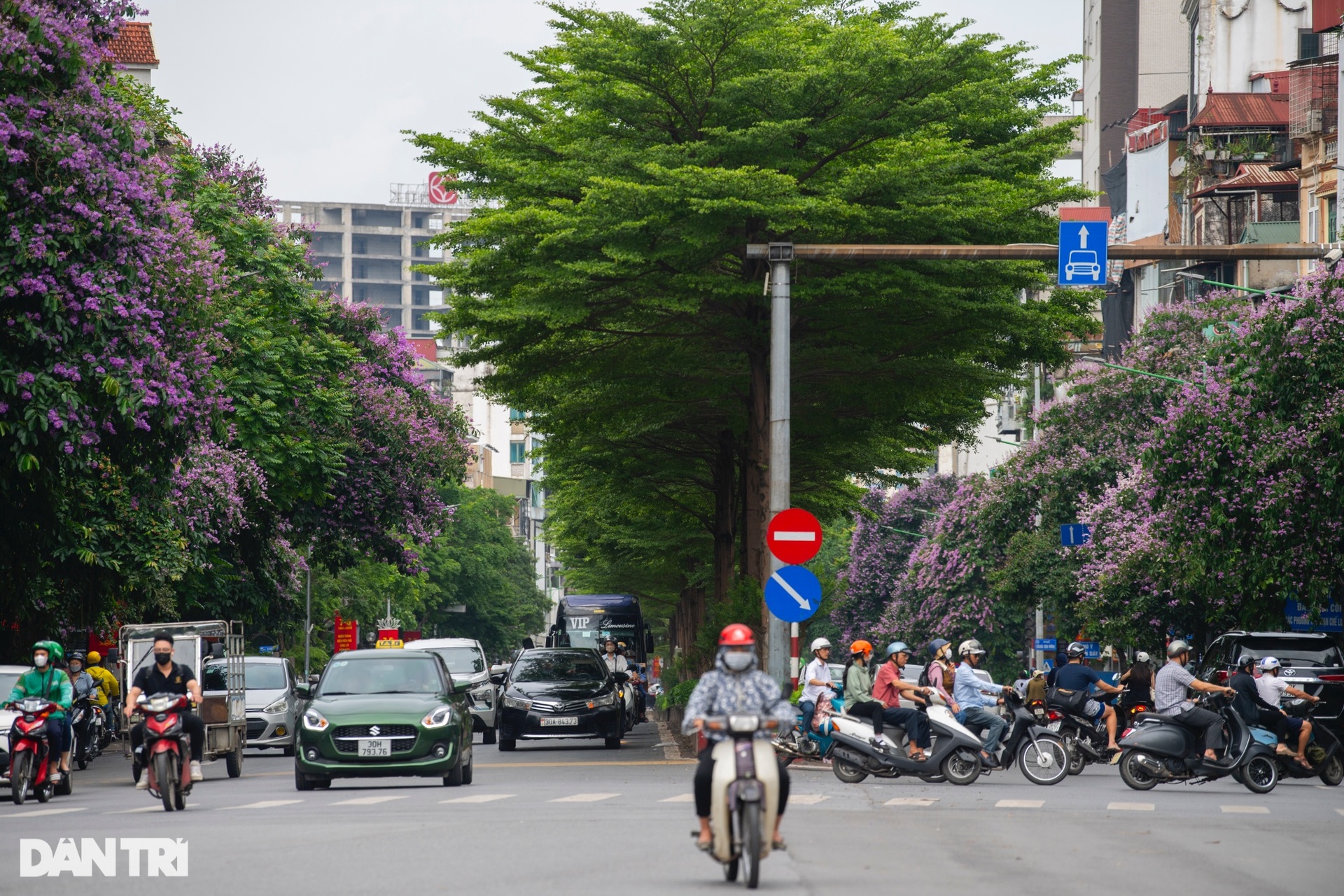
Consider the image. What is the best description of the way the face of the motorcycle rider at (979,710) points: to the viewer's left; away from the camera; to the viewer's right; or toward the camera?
to the viewer's right

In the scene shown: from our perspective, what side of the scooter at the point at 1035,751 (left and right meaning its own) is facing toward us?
right

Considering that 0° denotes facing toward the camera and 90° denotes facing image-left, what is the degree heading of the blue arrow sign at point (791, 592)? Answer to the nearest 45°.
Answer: approximately 0°

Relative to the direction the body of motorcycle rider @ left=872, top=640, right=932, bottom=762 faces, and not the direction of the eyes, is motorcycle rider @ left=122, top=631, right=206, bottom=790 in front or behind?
behind

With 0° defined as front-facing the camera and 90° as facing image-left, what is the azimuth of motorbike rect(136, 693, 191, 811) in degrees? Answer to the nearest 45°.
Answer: approximately 0°

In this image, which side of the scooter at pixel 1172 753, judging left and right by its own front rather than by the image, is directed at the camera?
right

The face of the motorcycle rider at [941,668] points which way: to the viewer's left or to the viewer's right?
to the viewer's right

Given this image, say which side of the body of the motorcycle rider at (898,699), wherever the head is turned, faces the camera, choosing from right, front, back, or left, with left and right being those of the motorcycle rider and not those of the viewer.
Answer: right

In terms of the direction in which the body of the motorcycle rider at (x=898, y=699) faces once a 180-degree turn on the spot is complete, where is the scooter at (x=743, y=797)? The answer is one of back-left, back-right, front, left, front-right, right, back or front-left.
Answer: left

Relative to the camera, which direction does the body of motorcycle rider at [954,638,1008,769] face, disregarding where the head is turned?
to the viewer's right

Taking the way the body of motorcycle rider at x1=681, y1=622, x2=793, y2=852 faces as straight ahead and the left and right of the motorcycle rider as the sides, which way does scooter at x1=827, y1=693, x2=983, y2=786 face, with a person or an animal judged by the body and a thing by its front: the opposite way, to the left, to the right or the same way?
to the left

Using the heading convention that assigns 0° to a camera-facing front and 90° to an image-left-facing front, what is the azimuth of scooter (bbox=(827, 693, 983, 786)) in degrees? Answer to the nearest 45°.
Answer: approximately 270°

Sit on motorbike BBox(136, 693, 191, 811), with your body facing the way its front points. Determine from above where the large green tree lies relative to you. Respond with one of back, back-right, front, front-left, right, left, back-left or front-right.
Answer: back-left
